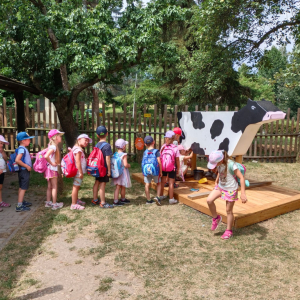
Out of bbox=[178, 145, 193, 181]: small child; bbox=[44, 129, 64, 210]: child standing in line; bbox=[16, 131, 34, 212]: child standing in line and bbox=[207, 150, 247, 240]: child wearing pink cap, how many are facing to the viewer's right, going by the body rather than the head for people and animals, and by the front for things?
3

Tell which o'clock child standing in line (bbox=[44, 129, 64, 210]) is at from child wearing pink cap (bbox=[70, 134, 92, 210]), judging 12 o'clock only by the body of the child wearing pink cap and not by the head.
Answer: The child standing in line is roughly at 7 o'clock from the child wearing pink cap.

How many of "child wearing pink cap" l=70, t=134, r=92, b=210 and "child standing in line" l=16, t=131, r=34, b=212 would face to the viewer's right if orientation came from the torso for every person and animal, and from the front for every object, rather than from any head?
2

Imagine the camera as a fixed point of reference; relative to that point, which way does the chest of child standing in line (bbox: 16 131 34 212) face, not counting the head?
to the viewer's right

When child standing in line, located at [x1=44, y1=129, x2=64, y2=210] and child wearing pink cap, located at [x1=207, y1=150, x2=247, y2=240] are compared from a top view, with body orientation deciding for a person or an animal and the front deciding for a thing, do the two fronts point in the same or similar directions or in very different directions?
very different directions

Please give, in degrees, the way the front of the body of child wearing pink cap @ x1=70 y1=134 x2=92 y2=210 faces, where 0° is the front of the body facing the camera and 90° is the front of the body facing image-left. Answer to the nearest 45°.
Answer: approximately 270°

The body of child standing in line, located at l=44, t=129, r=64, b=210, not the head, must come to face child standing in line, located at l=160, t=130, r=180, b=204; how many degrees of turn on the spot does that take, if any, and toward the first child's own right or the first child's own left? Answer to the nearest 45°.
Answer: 0° — they already face them

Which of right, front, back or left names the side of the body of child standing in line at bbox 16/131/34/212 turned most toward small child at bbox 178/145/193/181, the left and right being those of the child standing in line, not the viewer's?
front

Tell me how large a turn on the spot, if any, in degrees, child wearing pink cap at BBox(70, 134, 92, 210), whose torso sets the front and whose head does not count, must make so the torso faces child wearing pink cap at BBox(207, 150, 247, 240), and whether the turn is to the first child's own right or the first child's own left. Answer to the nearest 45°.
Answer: approximately 45° to the first child's own right

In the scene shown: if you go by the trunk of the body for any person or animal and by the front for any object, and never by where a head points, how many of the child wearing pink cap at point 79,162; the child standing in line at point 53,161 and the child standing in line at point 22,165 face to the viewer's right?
3

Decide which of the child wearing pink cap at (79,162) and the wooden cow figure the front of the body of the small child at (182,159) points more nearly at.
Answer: the wooden cow figure

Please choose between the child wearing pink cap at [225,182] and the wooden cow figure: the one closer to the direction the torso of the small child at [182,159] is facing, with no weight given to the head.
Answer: the wooden cow figure

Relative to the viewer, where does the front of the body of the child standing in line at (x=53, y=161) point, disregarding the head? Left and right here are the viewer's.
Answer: facing to the right of the viewer

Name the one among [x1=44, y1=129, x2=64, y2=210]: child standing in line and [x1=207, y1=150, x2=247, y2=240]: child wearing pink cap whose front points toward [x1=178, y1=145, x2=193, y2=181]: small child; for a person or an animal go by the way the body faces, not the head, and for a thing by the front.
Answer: the child standing in line

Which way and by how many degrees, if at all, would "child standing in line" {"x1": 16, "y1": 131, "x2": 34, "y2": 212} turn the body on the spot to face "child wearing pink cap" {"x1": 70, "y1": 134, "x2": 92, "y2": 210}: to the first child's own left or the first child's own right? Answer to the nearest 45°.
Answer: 0° — they already face them
